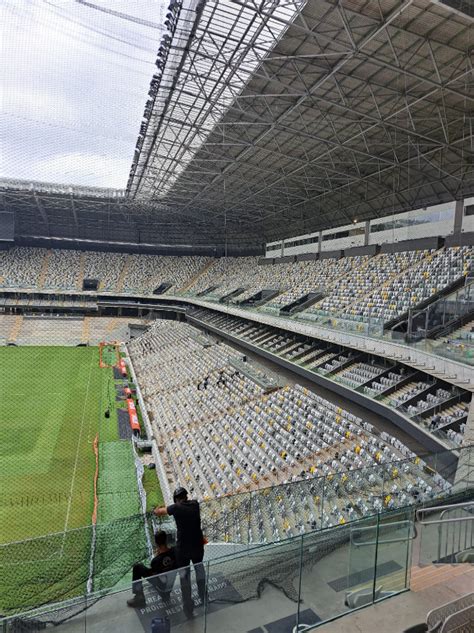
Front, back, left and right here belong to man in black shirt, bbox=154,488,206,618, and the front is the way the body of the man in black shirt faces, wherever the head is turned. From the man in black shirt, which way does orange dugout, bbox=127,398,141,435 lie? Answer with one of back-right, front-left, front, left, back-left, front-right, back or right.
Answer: front-right

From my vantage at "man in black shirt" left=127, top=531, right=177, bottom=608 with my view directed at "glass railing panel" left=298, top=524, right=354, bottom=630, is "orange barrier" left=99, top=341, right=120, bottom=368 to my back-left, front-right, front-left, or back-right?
back-left

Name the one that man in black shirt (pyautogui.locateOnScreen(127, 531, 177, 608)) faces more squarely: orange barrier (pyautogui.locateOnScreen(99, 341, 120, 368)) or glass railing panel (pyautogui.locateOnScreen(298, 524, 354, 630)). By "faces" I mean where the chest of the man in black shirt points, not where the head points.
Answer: the orange barrier

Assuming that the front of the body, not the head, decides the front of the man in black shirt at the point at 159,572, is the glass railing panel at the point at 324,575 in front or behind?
behind

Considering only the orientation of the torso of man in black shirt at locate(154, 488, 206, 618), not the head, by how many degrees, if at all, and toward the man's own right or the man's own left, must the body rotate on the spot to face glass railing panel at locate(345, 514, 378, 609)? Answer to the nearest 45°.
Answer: approximately 135° to the man's own right

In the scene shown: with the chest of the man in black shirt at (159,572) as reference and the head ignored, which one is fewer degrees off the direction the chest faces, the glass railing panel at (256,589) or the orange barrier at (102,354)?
the orange barrier

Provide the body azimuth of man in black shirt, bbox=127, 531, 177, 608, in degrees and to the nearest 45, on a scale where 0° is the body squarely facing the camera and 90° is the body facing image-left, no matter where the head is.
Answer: approximately 90°

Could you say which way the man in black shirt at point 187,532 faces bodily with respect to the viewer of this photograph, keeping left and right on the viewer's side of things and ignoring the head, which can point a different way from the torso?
facing away from the viewer and to the left of the viewer

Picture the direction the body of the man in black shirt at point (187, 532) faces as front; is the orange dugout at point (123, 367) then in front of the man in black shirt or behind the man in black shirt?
in front

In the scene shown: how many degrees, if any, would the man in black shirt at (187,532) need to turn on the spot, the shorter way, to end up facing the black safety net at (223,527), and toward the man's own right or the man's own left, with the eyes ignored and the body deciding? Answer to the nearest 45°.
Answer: approximately 45° to the man's own right
